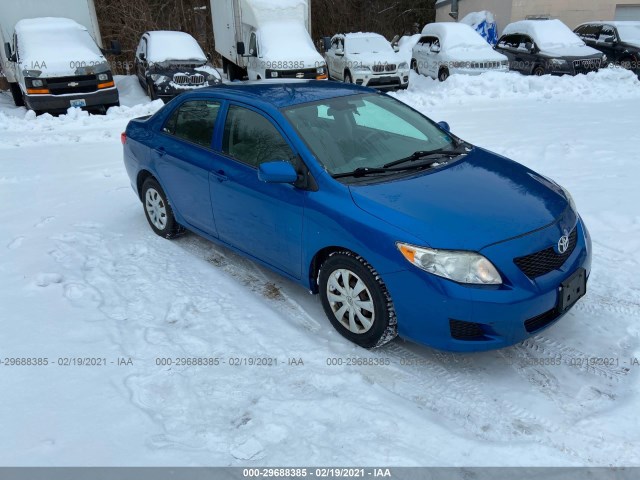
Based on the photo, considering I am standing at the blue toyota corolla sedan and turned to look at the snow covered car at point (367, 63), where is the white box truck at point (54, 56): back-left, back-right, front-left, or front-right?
front-left

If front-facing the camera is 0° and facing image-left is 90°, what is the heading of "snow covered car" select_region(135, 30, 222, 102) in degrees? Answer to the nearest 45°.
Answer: approximately 315°

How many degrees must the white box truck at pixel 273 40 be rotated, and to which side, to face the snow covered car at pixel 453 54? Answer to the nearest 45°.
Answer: approximately 45° to its left

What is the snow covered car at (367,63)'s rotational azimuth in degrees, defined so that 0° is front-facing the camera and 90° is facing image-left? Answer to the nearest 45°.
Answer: approximately 315°

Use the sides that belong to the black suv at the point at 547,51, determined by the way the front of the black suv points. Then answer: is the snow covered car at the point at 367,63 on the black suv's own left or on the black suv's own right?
on the black suv's own right

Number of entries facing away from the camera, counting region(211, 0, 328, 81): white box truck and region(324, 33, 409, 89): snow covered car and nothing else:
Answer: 0

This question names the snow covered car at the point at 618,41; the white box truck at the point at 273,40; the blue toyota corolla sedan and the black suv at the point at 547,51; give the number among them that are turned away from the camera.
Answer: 0

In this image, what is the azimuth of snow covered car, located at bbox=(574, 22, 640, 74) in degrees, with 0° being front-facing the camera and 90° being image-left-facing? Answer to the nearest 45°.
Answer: approximately 315°

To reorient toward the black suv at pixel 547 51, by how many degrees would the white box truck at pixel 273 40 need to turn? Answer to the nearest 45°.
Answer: approximately 45° to its left

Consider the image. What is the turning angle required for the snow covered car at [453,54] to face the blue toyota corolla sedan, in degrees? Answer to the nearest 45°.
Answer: approximately 45° to its right

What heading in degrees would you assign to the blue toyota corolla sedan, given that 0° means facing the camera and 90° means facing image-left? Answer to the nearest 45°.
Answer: approximately 315°

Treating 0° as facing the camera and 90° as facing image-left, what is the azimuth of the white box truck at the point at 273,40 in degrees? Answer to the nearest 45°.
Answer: approximately 315°
